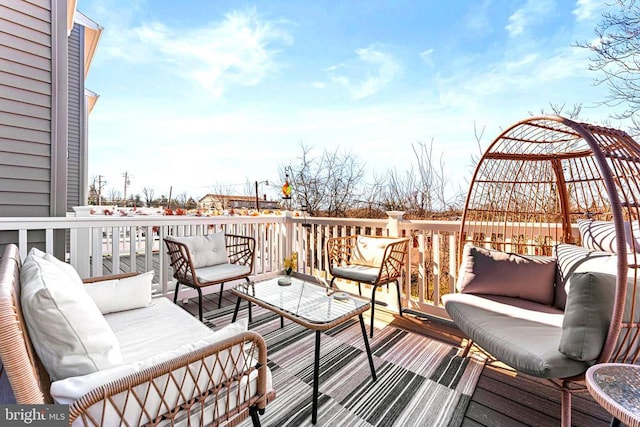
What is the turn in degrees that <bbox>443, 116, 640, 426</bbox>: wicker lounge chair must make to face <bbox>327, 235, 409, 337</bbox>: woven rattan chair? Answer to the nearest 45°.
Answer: approximately 45° to its right

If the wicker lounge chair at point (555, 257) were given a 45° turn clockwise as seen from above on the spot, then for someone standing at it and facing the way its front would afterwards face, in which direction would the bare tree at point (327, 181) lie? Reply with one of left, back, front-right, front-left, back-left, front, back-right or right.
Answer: front-right

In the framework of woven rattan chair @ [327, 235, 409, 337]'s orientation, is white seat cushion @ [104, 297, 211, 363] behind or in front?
in front

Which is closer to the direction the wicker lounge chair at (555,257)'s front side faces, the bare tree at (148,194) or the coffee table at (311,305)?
the coffee table

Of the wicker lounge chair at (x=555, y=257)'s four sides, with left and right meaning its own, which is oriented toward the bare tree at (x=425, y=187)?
right

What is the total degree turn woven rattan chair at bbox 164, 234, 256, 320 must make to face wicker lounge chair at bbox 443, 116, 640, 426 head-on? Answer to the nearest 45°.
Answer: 0° — it already faces it

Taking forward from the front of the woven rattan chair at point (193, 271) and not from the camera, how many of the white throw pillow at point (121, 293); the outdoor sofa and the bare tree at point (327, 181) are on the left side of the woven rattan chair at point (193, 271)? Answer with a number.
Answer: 1

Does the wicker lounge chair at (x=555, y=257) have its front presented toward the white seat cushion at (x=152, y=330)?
yes

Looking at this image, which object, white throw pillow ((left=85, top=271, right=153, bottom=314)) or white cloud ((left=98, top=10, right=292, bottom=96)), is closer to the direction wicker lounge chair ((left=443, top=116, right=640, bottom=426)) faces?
the white throw pillow

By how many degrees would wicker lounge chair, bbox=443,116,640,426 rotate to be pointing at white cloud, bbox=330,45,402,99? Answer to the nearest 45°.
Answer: approximately 90° to its right

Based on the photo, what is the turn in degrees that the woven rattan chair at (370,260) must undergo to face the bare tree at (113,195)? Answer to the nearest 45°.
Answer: approximately 90° to its right

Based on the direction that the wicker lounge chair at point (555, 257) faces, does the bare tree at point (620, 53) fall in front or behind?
behind

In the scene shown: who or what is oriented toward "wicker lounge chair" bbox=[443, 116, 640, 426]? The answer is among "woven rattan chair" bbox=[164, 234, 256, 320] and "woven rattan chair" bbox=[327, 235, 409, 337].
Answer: "woven rattan chair" bbox=[164, 234, 256, 320]

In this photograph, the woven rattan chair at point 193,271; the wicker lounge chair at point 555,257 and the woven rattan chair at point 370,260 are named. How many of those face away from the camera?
0

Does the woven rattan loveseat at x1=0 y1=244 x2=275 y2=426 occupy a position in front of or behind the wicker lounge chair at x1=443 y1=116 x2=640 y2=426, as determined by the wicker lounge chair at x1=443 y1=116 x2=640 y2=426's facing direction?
in front

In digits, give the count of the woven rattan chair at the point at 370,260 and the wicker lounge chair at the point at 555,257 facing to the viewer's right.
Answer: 0

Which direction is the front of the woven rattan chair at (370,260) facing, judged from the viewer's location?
facing the viewer and to the left of the viewer

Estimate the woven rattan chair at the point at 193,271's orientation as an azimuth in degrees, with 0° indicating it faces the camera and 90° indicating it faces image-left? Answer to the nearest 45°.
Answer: approximately 315°

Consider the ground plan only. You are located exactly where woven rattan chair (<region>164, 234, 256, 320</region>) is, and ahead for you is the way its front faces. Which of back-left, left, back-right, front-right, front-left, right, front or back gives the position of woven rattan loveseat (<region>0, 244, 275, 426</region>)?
front-right

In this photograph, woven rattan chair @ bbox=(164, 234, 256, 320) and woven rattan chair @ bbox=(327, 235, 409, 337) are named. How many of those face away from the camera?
0
